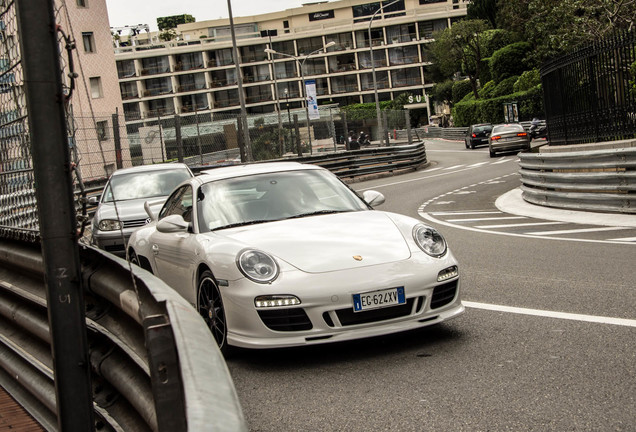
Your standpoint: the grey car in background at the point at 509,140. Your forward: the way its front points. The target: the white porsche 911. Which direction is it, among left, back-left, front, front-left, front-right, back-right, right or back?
back

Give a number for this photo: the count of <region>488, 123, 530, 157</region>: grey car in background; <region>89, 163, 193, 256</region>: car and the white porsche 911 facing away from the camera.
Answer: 1

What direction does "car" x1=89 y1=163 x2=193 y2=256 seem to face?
toward the camera

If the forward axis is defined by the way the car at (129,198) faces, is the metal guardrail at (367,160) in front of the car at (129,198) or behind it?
behind

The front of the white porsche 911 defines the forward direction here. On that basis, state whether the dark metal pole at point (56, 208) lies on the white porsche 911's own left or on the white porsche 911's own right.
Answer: on the white porsche 911's own right

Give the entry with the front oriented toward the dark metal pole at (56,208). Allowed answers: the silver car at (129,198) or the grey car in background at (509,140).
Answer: the silver car

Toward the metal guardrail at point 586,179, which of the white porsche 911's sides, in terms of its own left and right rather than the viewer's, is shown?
left

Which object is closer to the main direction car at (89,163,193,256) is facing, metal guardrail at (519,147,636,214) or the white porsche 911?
the white porsche 911

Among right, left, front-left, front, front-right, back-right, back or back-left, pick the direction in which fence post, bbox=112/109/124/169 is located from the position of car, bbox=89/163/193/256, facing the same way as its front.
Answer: back

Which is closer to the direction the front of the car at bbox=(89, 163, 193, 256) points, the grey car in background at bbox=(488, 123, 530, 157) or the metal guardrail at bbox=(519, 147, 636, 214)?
the metal guardrail

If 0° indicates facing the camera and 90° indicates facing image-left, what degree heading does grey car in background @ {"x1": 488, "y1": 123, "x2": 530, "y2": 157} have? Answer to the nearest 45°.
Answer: approximately 180°
